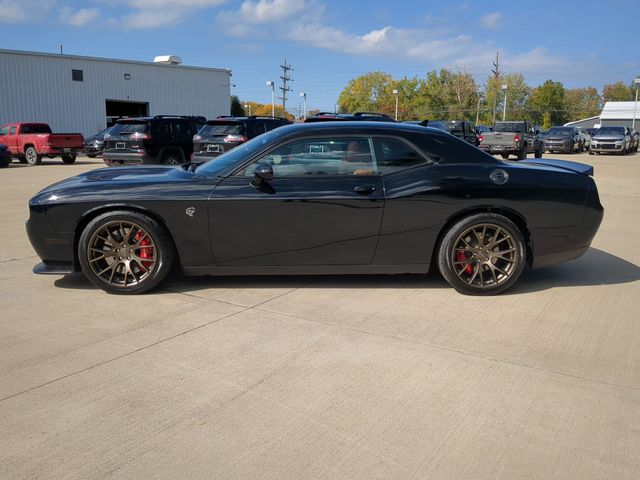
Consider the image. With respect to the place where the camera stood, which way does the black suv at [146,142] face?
facing away from the viewer and to the right of the viewer

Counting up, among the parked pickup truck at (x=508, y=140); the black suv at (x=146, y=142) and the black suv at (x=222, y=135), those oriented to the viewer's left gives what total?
0

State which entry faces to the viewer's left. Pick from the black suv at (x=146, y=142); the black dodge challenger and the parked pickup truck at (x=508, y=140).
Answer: the black dodge challenger

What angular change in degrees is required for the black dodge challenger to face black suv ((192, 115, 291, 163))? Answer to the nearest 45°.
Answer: approximately 90° to its right

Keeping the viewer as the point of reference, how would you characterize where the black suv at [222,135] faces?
facing away from the viewer and to the right of the viewer

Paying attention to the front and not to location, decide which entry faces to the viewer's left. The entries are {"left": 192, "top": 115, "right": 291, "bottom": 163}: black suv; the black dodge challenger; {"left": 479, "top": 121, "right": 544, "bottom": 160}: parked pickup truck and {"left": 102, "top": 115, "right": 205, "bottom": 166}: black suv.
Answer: the black dodge challenger

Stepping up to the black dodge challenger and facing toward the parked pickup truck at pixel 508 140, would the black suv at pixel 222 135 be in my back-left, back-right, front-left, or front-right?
front-left

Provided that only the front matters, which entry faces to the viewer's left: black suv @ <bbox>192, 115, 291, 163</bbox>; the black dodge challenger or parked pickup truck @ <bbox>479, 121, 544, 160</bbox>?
the black dodge challenger

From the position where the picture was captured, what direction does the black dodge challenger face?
facing to the left of the viewer

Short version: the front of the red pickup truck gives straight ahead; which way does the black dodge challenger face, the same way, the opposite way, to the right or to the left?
the same way

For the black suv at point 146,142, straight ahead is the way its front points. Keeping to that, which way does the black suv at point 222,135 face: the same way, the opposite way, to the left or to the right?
the same way

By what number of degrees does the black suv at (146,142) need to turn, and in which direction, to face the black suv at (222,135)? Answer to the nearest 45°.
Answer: approximately 90° to its right

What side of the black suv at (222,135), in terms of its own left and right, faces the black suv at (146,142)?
left

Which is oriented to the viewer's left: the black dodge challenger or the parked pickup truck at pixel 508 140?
the black dodge challenger

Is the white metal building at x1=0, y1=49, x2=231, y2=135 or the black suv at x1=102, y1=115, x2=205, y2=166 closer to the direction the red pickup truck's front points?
the white metal building

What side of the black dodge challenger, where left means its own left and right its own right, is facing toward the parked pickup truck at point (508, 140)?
right
